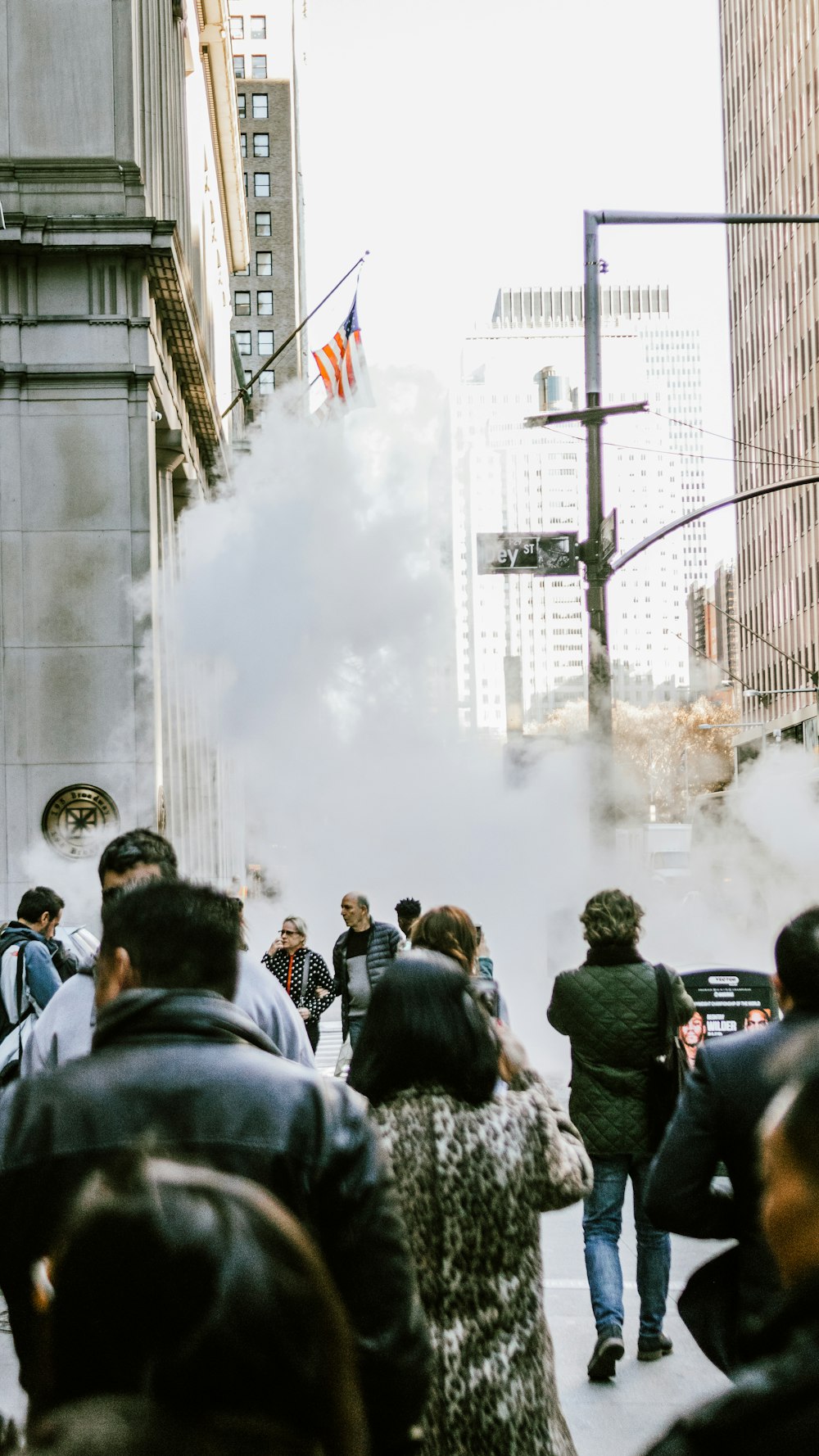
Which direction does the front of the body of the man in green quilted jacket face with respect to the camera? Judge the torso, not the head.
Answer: away from the camera

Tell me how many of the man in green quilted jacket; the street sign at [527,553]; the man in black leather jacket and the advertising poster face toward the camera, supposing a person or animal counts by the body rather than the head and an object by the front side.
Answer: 2

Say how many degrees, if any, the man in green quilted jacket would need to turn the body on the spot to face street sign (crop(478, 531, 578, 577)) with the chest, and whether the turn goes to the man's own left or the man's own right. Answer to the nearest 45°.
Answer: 0° — they already face it

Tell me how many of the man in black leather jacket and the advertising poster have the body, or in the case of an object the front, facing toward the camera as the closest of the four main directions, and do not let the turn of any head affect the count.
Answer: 1

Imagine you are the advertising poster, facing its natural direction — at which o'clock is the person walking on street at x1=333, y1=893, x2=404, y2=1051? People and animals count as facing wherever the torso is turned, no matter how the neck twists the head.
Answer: The person walking on street is roughly at 4 o'clock from the advertising poster.

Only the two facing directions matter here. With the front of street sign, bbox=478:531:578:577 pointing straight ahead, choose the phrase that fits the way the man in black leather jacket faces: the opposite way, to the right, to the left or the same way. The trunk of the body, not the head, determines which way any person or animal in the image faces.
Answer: the opposite way

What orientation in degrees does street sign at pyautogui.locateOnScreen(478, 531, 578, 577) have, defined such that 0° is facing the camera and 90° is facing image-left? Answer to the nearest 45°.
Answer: approximately 0°

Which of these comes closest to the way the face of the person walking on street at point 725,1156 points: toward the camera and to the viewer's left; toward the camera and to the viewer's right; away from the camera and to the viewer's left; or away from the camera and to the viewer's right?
away from the camera and to the viewer's left

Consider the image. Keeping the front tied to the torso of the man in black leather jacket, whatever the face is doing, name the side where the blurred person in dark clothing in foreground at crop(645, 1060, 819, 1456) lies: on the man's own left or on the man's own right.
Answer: on the man's own right

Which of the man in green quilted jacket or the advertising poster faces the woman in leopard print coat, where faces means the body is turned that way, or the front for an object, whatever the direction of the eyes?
the advertising poster

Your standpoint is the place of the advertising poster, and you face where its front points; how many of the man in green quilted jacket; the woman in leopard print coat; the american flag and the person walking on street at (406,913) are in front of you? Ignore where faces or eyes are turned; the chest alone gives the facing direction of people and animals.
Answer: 2

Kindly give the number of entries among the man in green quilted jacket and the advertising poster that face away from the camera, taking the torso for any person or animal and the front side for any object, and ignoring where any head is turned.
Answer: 1

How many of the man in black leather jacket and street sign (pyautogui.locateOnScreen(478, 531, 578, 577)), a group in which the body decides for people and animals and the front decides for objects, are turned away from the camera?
1

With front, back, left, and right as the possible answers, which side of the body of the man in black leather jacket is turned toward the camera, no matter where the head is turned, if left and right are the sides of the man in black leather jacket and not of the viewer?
back

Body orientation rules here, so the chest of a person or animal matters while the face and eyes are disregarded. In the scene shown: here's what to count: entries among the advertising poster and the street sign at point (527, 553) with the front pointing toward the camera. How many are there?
2
